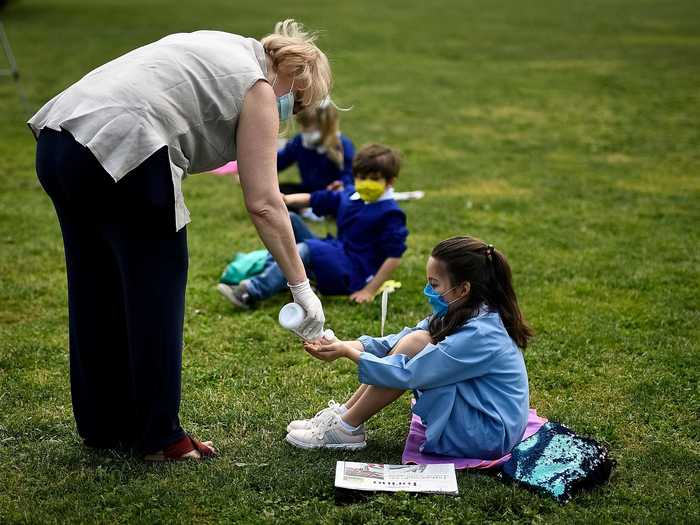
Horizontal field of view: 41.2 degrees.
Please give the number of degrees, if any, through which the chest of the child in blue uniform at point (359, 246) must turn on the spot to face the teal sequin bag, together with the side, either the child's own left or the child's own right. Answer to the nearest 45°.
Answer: approximately 45° to the child's own left

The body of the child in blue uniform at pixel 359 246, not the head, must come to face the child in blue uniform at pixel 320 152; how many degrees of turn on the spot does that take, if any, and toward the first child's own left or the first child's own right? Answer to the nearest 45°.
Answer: approximately 135° to the first child's own right

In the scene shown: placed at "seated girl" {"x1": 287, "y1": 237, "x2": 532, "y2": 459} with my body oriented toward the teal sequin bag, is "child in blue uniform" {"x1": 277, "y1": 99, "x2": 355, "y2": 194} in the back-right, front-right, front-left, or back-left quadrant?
back-left

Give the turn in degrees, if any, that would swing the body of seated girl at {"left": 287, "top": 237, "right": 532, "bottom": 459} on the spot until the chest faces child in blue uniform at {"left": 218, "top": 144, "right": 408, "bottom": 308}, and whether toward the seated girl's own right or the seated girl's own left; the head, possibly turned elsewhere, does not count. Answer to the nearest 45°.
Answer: approximately 90° to the seated girl's own right

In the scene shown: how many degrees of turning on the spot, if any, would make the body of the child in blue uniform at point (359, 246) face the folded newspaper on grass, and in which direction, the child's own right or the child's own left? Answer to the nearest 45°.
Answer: approximately 45° to the child's own left

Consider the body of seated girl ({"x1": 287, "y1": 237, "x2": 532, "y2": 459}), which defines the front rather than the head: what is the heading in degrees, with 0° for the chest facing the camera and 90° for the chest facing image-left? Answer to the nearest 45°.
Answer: approximately 90°

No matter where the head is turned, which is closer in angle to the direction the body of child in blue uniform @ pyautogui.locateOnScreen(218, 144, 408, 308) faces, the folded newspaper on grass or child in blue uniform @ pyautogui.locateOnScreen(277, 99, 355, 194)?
the folded newspaper on grass

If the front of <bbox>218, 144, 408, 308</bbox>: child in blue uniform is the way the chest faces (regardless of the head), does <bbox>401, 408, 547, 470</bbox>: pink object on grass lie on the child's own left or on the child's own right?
on the child's own left

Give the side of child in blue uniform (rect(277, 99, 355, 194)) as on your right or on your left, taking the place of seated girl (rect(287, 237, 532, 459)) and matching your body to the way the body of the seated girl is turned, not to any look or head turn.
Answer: on your right

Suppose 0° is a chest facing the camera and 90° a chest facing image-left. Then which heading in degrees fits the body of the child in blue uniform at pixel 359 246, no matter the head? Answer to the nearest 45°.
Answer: approximately 45°
